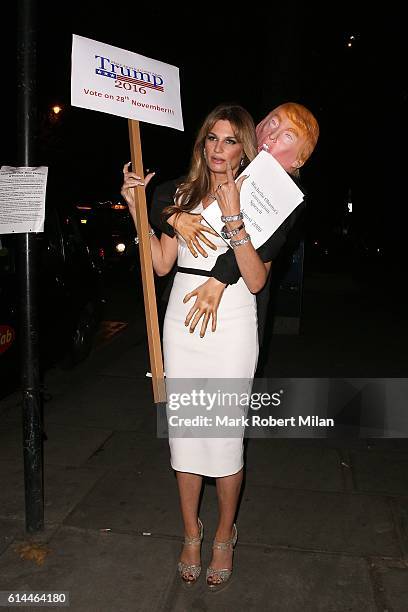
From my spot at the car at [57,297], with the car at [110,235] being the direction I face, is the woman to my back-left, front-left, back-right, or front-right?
back-right

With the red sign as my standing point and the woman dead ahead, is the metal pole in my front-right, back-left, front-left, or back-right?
front-right

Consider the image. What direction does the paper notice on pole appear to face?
toward the camera

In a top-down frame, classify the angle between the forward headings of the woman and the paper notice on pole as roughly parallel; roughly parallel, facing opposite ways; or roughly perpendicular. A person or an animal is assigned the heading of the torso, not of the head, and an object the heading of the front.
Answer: roughly parallel

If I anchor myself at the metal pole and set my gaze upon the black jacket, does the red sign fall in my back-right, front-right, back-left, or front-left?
back-left

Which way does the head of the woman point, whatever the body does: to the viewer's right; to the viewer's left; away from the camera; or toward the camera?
toward the camera

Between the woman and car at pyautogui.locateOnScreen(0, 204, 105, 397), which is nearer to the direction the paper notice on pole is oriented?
the woman

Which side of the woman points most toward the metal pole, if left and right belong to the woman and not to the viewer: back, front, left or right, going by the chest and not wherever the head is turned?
right

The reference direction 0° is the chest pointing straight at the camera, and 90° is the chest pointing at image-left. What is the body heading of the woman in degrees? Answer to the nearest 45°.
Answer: approximately 0°

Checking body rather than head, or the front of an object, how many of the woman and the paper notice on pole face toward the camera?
2
